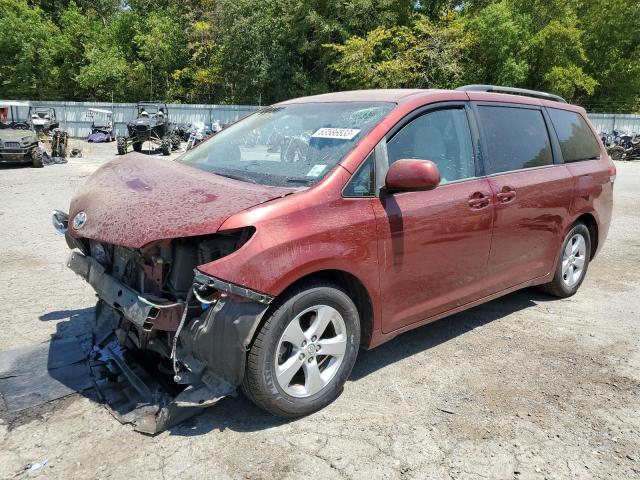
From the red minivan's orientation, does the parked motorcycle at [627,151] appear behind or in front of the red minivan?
behind

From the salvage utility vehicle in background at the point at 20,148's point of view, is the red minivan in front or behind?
in front

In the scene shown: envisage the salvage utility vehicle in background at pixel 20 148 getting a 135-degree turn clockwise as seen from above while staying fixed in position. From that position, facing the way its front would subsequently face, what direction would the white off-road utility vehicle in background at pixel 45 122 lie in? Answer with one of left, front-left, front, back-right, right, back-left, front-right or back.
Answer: front-right

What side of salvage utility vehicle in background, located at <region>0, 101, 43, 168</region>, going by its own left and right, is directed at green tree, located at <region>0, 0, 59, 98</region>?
back

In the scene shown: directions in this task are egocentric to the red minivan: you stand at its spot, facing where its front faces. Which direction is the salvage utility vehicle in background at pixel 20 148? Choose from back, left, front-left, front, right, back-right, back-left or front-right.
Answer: right

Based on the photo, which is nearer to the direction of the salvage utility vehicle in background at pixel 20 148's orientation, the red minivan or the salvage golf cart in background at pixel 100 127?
the red minivan

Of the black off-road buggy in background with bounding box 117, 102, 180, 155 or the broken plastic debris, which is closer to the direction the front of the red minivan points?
the broken plastic debris

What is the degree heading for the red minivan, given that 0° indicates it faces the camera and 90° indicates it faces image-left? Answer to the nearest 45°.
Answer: approximately 45°

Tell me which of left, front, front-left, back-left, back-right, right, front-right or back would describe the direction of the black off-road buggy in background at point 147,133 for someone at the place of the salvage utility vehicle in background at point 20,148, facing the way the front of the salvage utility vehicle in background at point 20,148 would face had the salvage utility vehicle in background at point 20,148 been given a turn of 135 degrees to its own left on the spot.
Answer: front

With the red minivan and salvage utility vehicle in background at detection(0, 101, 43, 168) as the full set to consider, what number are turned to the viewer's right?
0

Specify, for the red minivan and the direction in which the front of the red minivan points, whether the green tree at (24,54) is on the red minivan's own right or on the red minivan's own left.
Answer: on the red minivan's own right

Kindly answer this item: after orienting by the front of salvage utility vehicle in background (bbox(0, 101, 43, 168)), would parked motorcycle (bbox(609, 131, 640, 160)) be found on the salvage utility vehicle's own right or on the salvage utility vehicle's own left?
on the salvage utility vehicle's own left

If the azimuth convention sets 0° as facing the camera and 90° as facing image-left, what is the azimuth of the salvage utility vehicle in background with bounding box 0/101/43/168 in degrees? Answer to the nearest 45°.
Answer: approximately 0°

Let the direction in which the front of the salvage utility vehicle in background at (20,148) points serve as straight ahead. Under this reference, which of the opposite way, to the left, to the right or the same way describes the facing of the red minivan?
to the right

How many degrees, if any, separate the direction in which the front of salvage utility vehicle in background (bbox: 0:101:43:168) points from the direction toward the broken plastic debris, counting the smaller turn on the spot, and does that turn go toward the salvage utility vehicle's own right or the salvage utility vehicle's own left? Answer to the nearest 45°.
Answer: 0° — it already faces it
